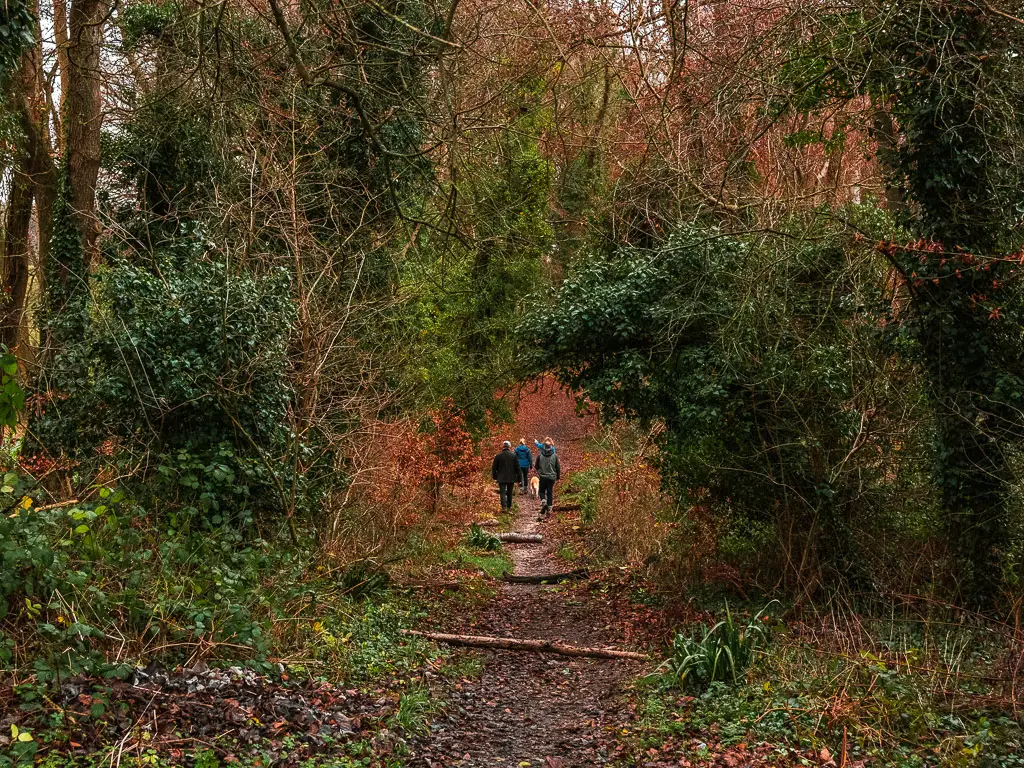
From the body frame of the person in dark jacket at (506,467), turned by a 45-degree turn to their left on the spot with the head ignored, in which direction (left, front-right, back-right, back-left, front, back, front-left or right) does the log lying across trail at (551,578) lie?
back-left

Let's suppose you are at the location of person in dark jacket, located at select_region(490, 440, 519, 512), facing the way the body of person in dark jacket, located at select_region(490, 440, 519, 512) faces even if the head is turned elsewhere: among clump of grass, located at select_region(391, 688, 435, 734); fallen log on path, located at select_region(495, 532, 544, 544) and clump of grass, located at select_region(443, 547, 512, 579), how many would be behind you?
3

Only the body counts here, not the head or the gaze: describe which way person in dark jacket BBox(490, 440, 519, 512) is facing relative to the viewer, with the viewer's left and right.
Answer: facing away from the viewer

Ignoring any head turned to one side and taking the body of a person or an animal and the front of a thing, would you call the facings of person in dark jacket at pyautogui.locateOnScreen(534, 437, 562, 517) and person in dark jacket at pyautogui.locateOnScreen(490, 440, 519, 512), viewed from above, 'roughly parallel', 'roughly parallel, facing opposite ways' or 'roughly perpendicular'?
roughly parallel

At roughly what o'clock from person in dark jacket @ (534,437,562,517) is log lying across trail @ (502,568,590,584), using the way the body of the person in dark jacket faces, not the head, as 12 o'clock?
The log lying across trail is roughly at 6 o'clock from the person in dark jacket.

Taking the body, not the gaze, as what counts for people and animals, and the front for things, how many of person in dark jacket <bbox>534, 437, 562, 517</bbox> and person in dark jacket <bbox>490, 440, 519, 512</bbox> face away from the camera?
2

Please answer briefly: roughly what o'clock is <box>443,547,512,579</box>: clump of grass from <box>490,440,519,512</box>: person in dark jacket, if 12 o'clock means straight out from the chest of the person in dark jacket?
The clump of grass is roughly at 6 o'clock from the person in dark jacket.

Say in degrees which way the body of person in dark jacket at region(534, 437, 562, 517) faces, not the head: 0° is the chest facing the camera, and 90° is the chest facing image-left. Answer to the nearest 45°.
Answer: approximately 180°

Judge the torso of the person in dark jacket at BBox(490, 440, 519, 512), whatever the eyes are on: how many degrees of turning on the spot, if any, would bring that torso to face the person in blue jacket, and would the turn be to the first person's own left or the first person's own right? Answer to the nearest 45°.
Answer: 0° — they already face them

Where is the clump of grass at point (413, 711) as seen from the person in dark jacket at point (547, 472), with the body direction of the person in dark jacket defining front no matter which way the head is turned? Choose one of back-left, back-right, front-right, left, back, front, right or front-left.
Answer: back

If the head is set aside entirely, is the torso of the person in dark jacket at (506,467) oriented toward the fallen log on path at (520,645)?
no

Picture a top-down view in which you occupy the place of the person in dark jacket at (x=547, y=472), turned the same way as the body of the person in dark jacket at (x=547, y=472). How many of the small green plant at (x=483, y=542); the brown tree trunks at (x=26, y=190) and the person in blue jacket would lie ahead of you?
1

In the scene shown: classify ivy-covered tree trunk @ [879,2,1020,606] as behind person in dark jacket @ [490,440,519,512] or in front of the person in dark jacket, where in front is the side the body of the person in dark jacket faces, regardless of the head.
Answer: behind

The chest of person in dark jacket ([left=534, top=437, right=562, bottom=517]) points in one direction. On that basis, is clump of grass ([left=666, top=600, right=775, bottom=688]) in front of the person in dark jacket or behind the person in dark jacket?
behind
